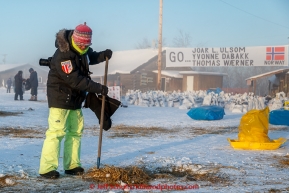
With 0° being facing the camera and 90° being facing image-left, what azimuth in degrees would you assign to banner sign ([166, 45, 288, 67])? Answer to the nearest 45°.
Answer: approximately 0°

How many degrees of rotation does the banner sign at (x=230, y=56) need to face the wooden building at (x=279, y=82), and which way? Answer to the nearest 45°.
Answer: approximately 135° to its left

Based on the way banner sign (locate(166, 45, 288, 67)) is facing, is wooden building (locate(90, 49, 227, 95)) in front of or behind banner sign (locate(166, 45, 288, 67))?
behind

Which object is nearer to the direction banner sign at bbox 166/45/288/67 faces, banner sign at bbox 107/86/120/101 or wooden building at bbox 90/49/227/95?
the banner sign

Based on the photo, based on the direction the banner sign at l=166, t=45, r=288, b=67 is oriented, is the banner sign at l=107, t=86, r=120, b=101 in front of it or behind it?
in front
